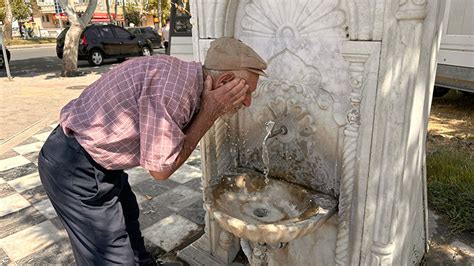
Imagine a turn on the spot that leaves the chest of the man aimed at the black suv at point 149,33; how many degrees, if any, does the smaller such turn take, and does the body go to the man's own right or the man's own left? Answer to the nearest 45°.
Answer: approximately 90° to the man's own left

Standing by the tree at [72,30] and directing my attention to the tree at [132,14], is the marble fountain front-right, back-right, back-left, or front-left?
back-right

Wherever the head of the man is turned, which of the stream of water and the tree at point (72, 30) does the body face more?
the stream of water

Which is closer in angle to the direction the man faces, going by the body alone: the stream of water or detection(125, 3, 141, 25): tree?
the stream of water

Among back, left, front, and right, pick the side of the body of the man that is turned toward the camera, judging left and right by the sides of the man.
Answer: right

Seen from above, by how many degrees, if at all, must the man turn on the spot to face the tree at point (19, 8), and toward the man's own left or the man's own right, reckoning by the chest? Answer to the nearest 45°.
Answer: approximately 90° to the man's own left

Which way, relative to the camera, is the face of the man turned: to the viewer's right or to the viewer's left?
to the viewer's right

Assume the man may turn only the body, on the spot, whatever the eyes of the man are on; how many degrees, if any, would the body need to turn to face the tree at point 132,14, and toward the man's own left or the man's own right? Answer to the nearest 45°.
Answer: approximately 90° to the man's own left
